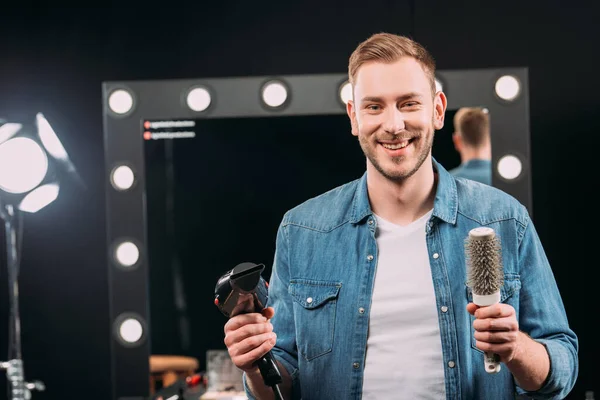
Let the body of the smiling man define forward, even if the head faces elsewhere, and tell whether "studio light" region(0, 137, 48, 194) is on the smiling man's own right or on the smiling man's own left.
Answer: on the smiling man's own right

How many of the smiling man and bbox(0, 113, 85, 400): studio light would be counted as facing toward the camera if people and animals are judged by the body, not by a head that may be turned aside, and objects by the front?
2

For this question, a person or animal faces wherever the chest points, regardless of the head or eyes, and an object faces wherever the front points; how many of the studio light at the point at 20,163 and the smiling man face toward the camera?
2

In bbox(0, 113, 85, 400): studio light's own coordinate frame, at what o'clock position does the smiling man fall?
The smiling man is roughly at 11 o'clock from the studio light.

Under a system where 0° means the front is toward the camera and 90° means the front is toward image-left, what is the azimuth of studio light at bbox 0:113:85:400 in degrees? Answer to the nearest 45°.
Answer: approximately 0°

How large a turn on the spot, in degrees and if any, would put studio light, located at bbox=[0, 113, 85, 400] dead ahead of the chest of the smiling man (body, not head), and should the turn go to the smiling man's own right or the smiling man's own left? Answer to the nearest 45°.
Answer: approximately 135° to the smiling man's own right

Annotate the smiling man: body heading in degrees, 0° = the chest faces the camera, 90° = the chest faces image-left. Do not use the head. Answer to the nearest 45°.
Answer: approximately 0°

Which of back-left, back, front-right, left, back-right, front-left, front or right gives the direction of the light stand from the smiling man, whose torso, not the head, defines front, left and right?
back-right

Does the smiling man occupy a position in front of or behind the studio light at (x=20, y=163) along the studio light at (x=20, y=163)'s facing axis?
in front
